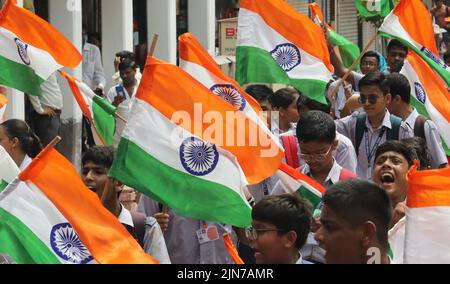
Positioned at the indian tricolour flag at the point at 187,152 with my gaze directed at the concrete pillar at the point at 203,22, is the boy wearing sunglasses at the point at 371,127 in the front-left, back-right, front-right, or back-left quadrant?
front-right

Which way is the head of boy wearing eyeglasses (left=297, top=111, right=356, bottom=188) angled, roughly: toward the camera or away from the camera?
toward the camera

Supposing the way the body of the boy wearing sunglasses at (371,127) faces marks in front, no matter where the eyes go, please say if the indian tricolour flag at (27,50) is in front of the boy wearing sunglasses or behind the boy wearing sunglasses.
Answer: in front

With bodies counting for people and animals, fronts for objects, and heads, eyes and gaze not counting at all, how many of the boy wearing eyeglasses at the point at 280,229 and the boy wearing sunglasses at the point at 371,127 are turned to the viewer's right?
0

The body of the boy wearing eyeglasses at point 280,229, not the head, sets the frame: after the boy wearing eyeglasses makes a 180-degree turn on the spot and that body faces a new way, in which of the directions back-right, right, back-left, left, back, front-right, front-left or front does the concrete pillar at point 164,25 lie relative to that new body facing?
left

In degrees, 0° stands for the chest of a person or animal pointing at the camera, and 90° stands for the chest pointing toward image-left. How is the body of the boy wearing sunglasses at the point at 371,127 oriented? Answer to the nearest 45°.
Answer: approximately 45°

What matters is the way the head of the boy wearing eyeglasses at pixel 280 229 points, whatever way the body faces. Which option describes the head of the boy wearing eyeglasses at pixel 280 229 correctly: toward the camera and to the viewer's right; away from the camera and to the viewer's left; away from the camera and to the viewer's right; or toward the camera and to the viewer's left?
toward the camera and to the viewer's left

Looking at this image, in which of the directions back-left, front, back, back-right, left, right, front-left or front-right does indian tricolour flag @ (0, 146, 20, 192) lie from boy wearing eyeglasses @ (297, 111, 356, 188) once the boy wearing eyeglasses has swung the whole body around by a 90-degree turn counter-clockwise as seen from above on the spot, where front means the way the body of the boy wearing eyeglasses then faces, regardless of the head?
back-right

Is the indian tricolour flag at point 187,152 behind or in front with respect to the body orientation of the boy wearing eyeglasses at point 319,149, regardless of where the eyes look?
in front

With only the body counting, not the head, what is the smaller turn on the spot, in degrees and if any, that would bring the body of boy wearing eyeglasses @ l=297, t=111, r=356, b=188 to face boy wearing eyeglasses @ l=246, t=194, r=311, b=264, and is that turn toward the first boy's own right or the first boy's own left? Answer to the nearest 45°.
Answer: approximately 45° to the first boy's own left

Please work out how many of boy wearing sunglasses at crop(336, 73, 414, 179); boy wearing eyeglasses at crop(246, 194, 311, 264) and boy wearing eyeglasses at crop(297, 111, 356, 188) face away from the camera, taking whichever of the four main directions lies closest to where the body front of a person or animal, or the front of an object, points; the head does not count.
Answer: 0

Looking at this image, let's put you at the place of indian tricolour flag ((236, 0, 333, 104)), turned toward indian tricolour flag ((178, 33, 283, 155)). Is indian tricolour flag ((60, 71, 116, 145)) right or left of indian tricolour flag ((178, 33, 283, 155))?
right

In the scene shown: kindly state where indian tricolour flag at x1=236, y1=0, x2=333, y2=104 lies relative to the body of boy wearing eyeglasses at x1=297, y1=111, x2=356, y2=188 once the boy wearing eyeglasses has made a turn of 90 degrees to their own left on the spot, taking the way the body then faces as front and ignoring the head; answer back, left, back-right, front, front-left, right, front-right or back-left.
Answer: back-left
